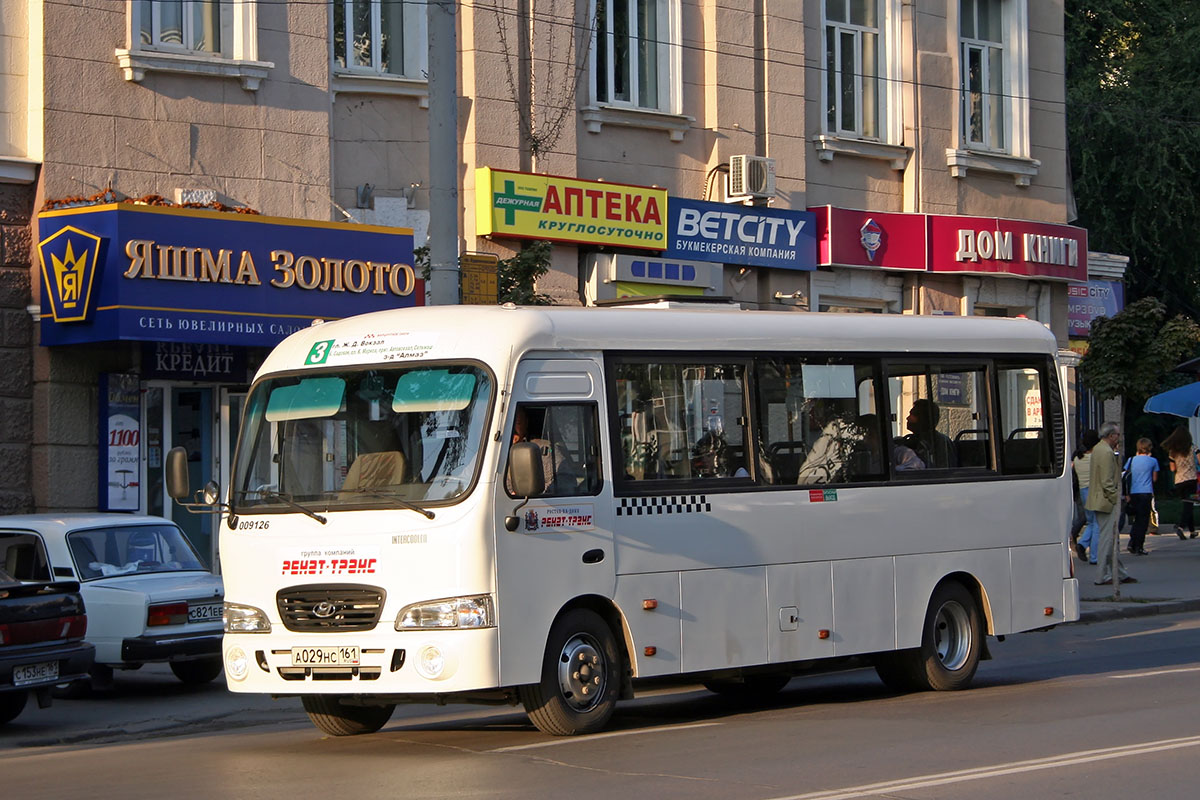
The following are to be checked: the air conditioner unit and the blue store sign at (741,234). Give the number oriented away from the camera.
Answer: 0

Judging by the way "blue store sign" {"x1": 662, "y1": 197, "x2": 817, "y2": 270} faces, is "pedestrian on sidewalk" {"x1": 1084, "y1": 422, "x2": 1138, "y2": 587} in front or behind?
in front

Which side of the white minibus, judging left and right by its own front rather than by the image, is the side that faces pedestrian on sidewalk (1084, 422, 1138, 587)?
back

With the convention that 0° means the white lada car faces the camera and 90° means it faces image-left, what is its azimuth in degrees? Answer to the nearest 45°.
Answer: approximately 135°

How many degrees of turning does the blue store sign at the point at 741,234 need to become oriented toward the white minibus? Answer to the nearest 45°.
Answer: approximately 45° to its right

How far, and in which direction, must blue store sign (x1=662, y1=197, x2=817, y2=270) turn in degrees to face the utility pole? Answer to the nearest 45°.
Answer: approximately 45° to its right

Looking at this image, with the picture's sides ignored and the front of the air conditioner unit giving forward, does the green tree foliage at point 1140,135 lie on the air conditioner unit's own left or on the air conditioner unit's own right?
on the air conditioner unit's own left
